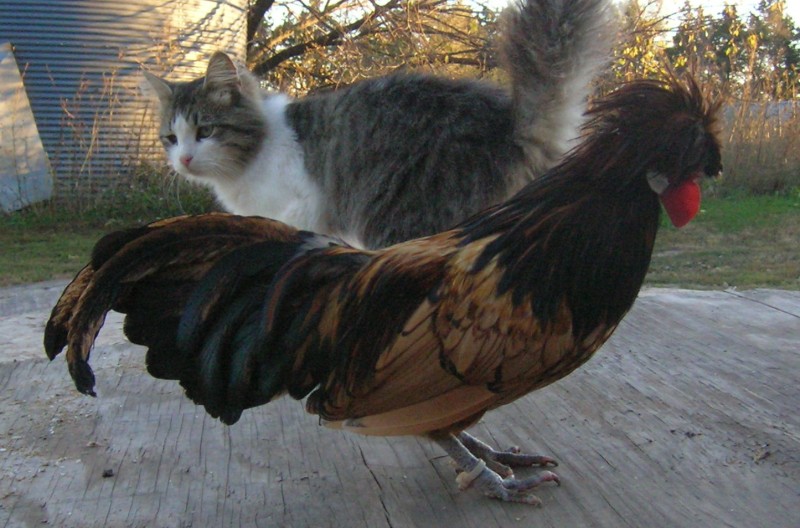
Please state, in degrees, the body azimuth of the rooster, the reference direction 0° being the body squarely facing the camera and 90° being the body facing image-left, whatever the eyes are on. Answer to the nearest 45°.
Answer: approximately 270°

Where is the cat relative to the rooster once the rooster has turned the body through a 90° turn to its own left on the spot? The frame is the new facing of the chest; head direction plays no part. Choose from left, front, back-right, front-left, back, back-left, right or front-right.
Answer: front

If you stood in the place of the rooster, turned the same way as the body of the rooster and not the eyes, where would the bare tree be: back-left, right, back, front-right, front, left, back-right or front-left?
left

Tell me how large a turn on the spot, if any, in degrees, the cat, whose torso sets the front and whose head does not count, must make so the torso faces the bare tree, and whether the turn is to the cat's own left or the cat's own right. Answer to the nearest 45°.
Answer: approximately 90° to the cat's own right

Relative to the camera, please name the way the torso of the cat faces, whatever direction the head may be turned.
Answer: to the viewer's left
